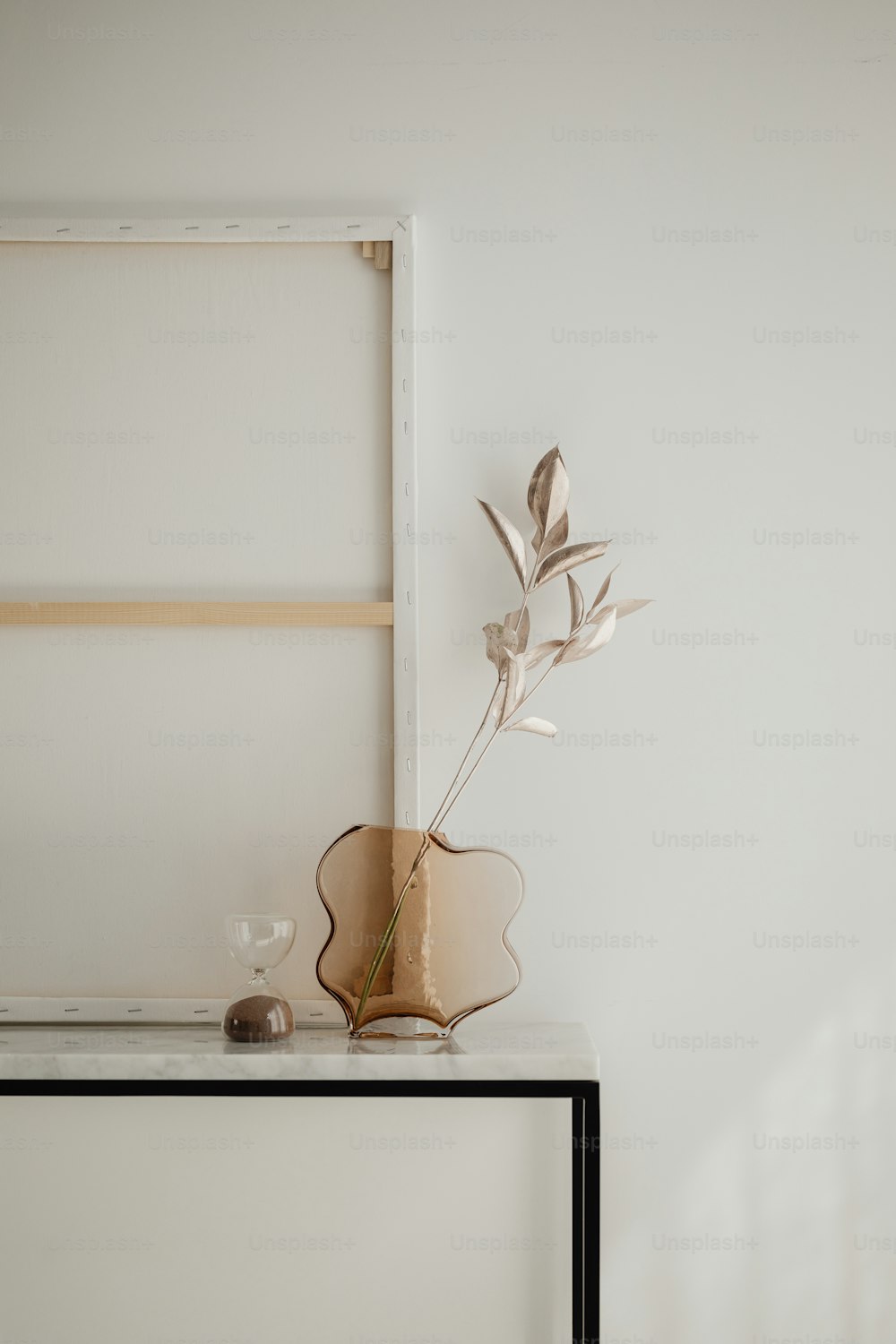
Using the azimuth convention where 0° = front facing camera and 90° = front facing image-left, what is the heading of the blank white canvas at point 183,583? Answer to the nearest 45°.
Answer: approximately 180°
